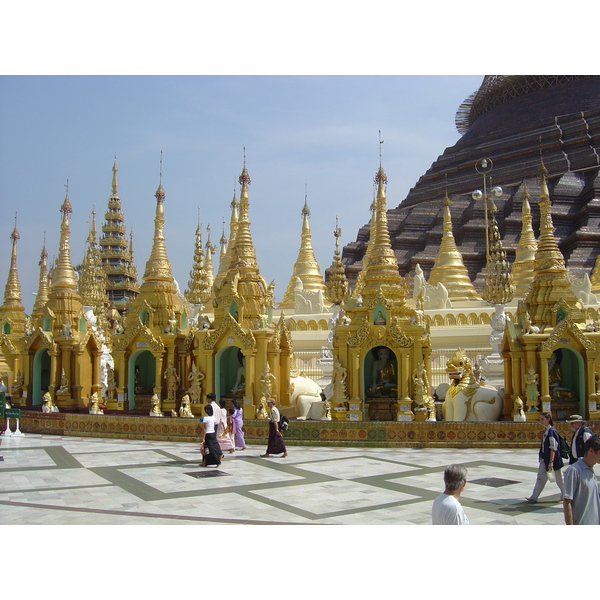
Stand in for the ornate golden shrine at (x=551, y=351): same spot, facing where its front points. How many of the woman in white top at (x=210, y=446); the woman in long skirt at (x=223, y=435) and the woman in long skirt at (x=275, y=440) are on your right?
3

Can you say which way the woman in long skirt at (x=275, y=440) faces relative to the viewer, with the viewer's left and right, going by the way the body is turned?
facing to the left of the viewer

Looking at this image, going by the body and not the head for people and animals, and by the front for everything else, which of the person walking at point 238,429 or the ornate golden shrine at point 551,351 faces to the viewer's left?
the person walking

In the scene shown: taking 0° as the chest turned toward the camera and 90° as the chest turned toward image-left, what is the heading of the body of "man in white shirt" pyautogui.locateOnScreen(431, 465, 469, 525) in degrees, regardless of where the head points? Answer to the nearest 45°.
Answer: approximately 225°

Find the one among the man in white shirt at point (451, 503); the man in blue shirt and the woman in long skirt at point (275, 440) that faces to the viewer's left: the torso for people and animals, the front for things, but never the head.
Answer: the woman in long skirt

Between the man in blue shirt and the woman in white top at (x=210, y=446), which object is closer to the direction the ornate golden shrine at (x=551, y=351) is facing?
the man in blue shirt

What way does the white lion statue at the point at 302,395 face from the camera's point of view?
to the viewer's left

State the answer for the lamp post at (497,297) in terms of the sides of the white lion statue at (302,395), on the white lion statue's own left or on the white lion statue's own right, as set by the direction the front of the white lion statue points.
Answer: on the white lion statue's own right

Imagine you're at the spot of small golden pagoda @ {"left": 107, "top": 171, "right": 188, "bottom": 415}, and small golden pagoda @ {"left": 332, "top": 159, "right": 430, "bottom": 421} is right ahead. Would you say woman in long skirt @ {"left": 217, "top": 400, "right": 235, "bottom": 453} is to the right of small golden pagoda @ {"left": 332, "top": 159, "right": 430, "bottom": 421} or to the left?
right

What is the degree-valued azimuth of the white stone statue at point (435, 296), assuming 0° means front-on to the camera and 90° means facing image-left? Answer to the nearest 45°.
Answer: approximately 90°

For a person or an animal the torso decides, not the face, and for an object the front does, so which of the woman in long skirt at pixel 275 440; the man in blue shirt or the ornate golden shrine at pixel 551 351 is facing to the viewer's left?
the woman in long skirt
